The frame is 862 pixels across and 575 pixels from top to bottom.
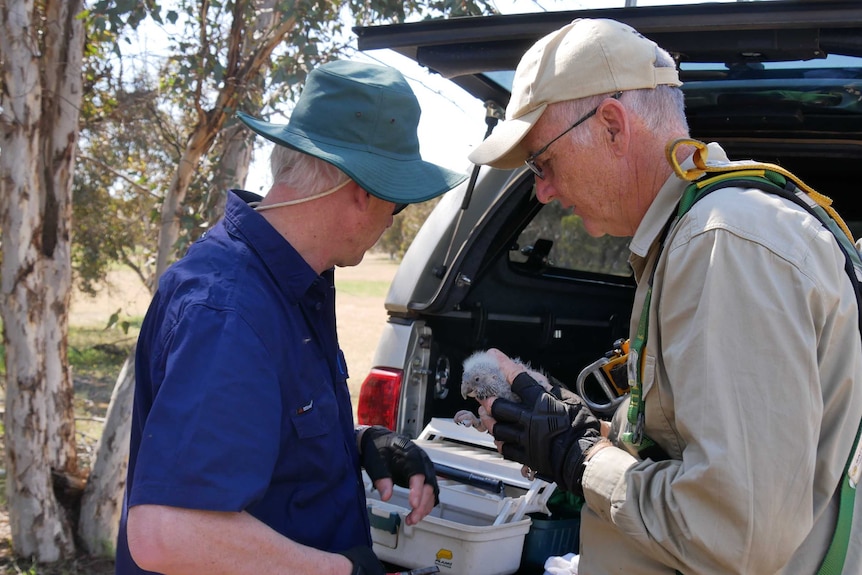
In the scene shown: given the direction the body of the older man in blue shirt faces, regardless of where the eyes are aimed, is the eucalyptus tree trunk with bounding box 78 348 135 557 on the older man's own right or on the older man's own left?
on the older man's own left

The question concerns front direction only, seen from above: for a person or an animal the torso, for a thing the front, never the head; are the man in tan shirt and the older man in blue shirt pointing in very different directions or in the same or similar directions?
very different directions

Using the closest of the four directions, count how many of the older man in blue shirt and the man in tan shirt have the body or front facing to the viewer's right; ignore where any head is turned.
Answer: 1

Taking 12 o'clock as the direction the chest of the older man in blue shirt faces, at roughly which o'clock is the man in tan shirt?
The man in tan shirt is roughly at 1 o'clock from the older man in blue shirt.

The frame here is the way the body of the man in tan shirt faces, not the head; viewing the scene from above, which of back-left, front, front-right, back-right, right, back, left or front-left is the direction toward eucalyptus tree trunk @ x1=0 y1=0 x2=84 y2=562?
front-right

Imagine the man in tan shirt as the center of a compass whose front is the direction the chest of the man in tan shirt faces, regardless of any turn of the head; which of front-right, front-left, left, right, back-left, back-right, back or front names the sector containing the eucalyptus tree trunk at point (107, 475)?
front-right

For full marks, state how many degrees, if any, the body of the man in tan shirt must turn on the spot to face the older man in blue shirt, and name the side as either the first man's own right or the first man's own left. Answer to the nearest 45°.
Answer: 0° — they already face them

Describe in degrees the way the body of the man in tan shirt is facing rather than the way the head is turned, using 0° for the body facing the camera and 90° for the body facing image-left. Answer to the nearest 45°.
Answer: approximately 90°

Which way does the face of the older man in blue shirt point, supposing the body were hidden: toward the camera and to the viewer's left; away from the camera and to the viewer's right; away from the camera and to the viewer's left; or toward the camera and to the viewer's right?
away from the camera and to the viewer's right

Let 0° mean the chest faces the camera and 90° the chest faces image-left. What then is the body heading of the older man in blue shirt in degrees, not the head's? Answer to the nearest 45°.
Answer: approximately 270°

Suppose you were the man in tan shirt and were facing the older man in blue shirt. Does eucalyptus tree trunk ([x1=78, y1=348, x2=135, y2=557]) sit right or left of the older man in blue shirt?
right
